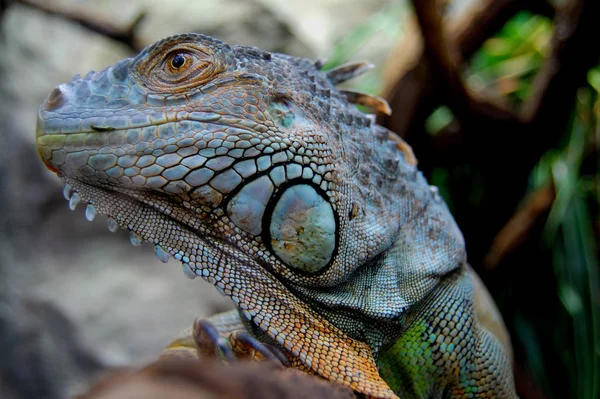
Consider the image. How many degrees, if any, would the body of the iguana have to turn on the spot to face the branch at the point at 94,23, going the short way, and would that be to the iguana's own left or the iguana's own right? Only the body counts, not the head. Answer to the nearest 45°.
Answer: approximately 90° to the iguana's own right

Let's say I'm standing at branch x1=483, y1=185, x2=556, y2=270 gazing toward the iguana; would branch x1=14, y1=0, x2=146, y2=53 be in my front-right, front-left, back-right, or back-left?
front-right

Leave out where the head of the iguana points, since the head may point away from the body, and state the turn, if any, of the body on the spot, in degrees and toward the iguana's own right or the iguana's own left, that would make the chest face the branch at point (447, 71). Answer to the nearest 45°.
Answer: approximately 135° to the iguana's own right

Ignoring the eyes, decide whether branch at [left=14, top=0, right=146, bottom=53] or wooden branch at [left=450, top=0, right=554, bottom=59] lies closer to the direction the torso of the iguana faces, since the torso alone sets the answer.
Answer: the branch

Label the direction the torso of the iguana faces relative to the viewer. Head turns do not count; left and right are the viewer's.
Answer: facing to the left of the viewer

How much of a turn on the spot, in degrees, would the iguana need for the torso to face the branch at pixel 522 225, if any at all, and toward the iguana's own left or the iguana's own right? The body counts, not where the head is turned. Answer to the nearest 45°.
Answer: approximately 135° to the iguana's own right

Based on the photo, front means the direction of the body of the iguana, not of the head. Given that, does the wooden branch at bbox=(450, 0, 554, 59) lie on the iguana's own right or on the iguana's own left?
on the iguana's own right
